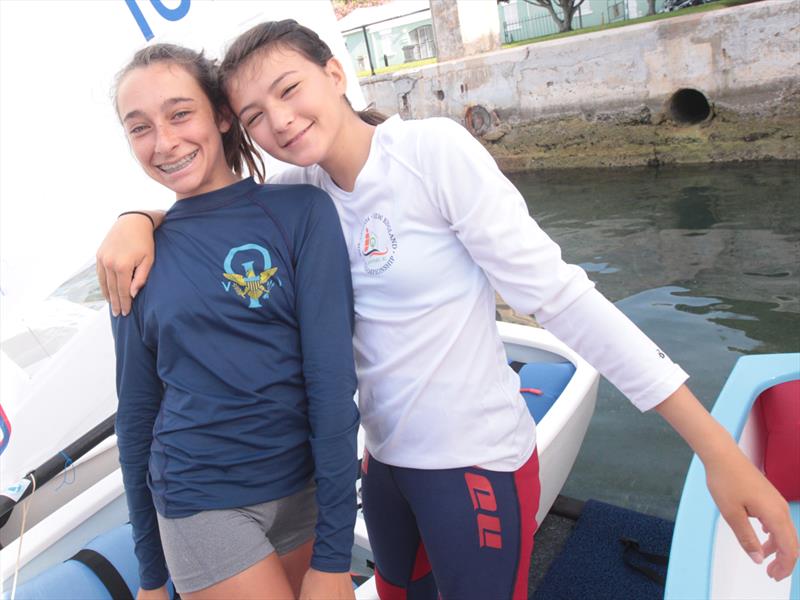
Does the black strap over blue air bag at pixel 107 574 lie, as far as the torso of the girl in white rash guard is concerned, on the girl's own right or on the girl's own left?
on the girl's own right

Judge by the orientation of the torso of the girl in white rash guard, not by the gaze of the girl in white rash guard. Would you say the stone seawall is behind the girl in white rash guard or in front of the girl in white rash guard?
behind

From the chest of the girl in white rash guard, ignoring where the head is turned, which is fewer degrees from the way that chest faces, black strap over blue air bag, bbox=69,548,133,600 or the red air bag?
the black strap over blue air bag

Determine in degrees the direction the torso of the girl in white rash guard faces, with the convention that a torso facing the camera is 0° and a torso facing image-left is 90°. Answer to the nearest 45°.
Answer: approximately 45°
